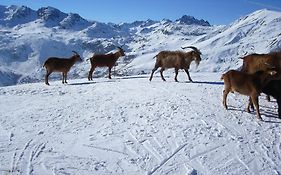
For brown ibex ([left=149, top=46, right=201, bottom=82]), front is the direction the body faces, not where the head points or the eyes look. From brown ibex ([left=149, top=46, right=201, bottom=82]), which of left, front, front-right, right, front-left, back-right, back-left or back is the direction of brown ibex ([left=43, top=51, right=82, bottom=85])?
back

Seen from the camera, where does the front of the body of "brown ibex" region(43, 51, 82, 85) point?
to the viewer's right

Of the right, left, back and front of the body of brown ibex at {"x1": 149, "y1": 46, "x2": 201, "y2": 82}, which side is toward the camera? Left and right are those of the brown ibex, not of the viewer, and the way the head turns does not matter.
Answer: right

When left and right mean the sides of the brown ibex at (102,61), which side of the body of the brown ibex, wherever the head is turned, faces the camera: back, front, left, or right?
right
